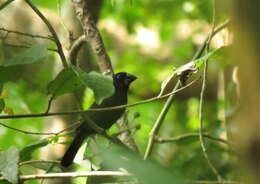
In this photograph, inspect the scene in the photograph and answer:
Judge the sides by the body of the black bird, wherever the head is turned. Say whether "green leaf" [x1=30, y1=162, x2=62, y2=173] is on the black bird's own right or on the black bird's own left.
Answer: on the black bird's own right

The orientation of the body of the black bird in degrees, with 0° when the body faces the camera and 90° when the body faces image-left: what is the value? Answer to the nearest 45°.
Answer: approximately 270°

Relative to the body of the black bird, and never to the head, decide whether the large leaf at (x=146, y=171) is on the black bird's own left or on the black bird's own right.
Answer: on the black bird's own right
